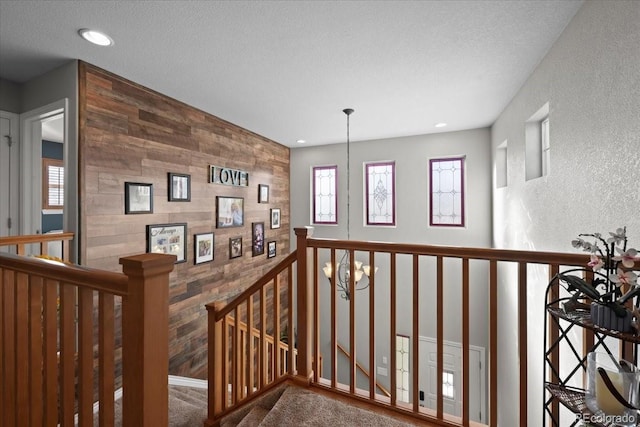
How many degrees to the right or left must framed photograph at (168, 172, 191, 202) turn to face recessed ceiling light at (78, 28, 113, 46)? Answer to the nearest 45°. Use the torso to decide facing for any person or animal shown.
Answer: approximately 90° to its right

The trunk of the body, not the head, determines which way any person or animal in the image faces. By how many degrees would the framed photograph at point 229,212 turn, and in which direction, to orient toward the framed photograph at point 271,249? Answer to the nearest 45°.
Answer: approximately 90° to its left

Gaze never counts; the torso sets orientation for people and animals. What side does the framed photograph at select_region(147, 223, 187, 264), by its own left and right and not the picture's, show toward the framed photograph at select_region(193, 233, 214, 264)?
left

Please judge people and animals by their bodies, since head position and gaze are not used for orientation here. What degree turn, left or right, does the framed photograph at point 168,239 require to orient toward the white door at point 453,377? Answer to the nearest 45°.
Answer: approximately 45° to its left

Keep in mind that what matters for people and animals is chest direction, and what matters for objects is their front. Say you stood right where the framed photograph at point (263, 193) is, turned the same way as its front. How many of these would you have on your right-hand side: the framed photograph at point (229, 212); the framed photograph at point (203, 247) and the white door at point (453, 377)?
2

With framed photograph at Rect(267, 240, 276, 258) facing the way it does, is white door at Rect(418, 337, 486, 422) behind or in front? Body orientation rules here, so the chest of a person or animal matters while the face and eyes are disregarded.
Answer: in front

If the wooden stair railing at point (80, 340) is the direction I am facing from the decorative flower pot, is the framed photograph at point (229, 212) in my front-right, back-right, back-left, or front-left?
front-right

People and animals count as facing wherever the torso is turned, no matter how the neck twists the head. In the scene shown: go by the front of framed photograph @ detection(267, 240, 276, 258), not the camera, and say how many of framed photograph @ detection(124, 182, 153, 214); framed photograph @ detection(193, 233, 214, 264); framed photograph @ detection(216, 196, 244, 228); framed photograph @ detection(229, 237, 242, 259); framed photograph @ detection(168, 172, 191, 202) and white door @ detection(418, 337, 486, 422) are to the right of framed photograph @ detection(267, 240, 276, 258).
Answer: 5

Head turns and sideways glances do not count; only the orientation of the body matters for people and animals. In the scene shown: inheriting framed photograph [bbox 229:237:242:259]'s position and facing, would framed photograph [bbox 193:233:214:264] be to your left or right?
on your right

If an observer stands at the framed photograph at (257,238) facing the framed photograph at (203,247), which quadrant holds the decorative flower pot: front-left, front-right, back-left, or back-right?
front-left

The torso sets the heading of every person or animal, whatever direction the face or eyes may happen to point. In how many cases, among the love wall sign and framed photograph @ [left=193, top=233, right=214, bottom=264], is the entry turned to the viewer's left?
0

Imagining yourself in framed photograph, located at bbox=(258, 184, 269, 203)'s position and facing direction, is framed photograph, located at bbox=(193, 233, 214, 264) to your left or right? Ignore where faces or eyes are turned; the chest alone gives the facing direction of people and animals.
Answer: on your right

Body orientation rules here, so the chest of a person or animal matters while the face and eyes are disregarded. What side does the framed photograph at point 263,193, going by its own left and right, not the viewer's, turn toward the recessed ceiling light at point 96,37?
right

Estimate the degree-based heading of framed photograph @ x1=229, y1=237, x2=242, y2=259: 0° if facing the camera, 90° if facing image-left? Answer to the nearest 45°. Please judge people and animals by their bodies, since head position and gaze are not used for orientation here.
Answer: approximately 315°

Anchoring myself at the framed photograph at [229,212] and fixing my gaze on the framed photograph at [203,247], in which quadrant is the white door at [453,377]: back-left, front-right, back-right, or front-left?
back-left

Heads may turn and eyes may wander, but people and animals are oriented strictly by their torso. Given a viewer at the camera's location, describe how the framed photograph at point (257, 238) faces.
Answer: facing the viewer and to the right of the viewer
